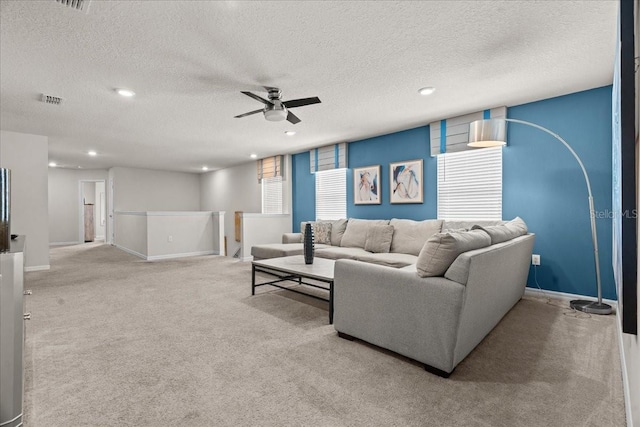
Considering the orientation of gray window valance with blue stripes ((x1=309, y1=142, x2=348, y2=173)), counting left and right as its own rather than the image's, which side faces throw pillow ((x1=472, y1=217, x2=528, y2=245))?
left

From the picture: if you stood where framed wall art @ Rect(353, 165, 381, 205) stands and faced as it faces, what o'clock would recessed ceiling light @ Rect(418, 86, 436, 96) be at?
The recessed ceiling light is roughly at 10 o'clock from the framed wall art.

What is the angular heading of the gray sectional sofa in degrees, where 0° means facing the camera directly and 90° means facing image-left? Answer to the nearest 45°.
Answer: approximately 45°

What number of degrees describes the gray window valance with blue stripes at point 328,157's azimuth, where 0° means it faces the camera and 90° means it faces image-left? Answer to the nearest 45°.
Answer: approximately 45°

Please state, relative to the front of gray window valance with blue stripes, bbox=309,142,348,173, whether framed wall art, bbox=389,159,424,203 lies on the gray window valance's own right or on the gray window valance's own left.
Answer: on the gray window valance's own left

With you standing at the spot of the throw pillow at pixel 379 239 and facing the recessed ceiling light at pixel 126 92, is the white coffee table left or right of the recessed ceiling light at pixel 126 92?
left

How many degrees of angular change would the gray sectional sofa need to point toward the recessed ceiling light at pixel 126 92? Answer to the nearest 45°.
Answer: approximately 45° to its right
